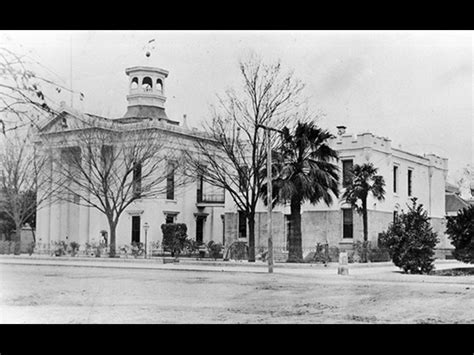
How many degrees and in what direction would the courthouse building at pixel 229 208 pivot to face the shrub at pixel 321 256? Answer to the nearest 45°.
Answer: approximately 90° to its left

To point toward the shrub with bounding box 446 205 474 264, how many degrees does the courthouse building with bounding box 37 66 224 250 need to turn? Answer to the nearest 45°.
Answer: approximately 90° to its left

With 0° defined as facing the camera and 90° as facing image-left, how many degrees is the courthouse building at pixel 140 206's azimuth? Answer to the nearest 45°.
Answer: approximately 45°

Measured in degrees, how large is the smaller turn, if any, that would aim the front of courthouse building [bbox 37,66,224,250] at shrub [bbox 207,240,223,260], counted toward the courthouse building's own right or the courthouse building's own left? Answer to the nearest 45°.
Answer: approximately 90° to the courthouse building's own left

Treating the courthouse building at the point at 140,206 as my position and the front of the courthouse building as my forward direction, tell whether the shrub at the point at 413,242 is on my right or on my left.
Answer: on my left

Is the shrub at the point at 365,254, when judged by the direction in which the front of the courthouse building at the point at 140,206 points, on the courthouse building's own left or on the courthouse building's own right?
on the courthouse building's own left

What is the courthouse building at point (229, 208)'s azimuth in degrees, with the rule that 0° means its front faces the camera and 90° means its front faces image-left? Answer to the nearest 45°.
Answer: approximately 45°

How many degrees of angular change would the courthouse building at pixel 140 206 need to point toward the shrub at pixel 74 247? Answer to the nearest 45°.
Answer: approximately 45° to its right

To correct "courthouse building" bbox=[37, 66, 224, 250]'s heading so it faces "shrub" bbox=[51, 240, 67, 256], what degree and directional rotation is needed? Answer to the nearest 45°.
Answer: approximately 45° to its right
